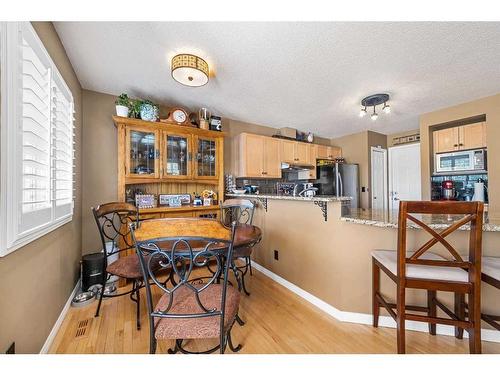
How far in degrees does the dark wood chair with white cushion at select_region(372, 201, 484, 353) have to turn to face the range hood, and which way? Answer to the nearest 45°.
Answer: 0° — it already faces it

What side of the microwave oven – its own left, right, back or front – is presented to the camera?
front

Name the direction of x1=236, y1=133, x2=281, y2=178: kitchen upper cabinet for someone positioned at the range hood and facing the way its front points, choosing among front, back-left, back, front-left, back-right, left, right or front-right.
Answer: right

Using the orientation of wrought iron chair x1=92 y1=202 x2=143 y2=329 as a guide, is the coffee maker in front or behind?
in front

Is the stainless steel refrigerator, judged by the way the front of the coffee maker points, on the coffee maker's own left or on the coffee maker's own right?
on the coffee maker's own right

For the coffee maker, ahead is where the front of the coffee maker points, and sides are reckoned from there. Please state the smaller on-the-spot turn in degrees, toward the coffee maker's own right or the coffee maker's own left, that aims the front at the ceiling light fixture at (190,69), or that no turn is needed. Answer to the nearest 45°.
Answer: approximately 45° to the coffee maker's own right

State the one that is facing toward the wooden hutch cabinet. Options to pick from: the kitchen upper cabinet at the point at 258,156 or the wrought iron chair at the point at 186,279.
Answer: the wrought iron chair

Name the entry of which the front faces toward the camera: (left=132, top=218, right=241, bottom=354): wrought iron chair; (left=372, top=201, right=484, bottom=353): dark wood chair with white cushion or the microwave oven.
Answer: the microwave oven

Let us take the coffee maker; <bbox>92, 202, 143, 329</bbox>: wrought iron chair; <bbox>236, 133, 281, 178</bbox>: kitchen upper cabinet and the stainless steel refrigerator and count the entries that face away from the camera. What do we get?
0

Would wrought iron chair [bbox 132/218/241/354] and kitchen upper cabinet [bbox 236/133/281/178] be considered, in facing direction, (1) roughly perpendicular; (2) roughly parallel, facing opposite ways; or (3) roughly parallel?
roughly parallel, facing opposite ways

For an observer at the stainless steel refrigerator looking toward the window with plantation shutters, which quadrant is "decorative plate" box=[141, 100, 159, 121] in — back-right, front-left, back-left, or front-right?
front-right

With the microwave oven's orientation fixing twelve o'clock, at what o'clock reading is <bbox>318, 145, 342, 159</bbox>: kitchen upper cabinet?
The kitchen upper cabinet is roughly at 3 o'clock from the microwave oven.

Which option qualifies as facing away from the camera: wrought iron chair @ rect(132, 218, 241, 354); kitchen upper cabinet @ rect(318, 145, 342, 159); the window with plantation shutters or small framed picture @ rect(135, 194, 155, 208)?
the wrought iron chair

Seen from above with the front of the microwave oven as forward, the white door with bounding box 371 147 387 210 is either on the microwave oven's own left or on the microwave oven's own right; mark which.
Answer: on the microwave oven's own right
